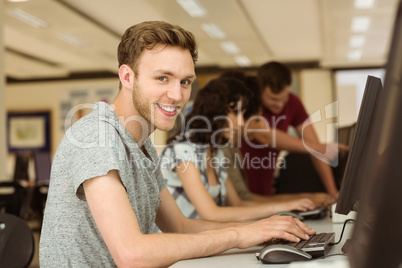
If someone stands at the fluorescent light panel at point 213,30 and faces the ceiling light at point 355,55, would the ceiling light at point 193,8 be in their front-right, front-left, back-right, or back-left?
back-right

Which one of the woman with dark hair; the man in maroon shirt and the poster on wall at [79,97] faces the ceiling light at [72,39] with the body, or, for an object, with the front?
the poster on wall

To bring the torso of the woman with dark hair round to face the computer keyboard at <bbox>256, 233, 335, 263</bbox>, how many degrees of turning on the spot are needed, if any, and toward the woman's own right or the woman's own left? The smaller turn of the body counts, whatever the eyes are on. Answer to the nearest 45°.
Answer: approximately 45° to the woman's own right

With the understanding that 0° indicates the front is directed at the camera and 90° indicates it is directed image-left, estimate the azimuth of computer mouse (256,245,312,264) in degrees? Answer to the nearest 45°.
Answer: approximately 270°

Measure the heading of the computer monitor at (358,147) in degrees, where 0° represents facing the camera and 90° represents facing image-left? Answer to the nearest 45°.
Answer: approximately 90°

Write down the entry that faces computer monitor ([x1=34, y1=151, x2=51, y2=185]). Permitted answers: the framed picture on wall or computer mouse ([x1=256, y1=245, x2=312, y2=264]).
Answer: the framed picture on wall

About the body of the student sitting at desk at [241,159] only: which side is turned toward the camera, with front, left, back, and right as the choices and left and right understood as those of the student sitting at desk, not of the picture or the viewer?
right

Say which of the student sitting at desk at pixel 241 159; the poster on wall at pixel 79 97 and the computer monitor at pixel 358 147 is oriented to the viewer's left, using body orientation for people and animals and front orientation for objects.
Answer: the computer monitor

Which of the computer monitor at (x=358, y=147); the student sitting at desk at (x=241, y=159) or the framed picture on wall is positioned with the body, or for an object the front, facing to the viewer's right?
the student sitting at desk
